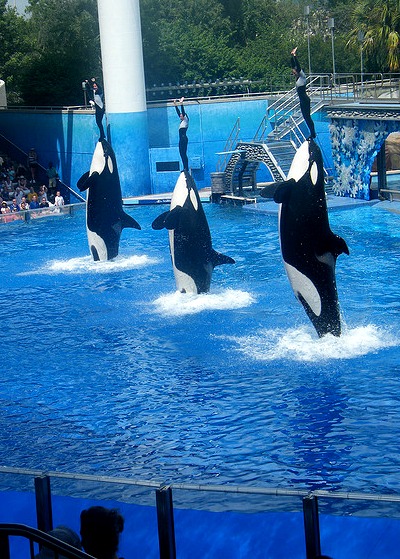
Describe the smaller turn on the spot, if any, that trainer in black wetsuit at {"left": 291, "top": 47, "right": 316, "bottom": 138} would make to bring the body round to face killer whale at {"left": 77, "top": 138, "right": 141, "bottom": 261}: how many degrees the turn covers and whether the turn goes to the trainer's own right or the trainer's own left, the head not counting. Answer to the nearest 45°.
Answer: approximately 45° to the trainer's own right

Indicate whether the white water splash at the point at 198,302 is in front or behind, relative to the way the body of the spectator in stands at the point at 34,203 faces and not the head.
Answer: in front

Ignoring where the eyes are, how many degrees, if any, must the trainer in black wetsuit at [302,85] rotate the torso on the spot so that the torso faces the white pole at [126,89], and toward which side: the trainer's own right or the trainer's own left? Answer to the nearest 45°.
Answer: approximately 90° to the trainer's own right

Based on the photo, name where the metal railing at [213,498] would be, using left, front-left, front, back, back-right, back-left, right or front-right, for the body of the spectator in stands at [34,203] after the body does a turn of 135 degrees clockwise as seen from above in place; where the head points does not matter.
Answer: left

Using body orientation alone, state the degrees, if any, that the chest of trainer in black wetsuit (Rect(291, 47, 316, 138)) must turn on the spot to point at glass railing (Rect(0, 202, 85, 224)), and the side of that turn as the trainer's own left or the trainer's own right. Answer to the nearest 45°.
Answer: approximately 45° to the trainer's own right

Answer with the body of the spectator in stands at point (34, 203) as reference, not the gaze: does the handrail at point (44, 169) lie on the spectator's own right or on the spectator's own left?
on the spectator's own left

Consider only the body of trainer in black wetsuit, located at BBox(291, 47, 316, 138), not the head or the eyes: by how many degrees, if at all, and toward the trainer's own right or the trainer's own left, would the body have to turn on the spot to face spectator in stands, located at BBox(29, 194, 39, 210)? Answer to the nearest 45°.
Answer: approximately 45° to the trainer's own right

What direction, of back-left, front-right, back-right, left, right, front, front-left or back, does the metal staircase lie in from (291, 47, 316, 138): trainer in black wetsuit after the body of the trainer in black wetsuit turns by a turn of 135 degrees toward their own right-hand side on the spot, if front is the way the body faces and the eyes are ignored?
front-left

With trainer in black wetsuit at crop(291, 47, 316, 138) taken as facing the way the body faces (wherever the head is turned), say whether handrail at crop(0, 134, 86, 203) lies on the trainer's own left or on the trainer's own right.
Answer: on the trainer's own right

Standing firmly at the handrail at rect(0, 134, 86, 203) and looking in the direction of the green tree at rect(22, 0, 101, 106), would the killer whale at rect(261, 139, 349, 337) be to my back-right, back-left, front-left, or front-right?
back-right

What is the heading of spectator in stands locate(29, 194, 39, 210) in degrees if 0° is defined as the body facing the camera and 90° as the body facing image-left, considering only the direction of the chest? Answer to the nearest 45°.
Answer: approximately 315°

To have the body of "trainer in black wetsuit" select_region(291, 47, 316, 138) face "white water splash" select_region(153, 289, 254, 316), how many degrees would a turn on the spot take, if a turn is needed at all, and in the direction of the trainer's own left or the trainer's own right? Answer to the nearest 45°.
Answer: approximately 45° to the trainer's own right

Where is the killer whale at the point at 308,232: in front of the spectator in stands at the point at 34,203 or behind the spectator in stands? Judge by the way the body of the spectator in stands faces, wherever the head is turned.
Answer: in front
